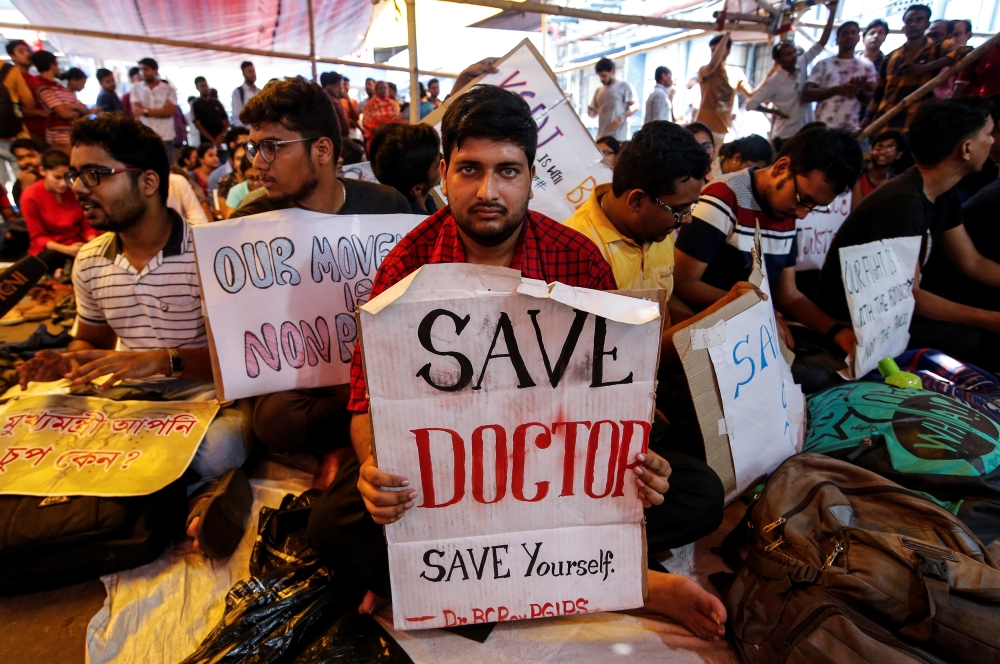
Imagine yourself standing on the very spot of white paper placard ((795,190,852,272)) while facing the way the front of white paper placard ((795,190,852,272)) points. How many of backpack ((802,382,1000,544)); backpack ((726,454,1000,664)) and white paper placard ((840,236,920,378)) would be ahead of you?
3

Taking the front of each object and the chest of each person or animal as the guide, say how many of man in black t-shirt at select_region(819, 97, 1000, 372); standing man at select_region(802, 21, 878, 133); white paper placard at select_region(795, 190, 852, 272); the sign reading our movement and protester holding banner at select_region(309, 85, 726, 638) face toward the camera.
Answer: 4

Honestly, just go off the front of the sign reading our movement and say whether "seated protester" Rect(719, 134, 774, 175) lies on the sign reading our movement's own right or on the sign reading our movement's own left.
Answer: on the sign reading our movement's own left

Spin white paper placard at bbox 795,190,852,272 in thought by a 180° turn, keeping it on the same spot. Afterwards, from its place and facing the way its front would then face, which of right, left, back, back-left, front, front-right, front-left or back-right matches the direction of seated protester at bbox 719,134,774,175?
front-left

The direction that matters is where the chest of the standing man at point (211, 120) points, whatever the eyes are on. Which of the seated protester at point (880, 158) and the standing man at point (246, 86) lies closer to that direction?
the seated protester

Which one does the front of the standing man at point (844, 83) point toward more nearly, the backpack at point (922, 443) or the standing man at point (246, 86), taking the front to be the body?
the backpack

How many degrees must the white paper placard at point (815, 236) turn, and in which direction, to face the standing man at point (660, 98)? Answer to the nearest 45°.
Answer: approximately 135° to its right

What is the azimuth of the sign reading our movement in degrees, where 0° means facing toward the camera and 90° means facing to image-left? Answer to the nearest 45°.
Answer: approximately 0°

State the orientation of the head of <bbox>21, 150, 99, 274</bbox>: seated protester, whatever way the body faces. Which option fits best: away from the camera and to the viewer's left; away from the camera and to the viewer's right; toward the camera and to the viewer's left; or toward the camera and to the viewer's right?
toward the camera and to the viewer's right
